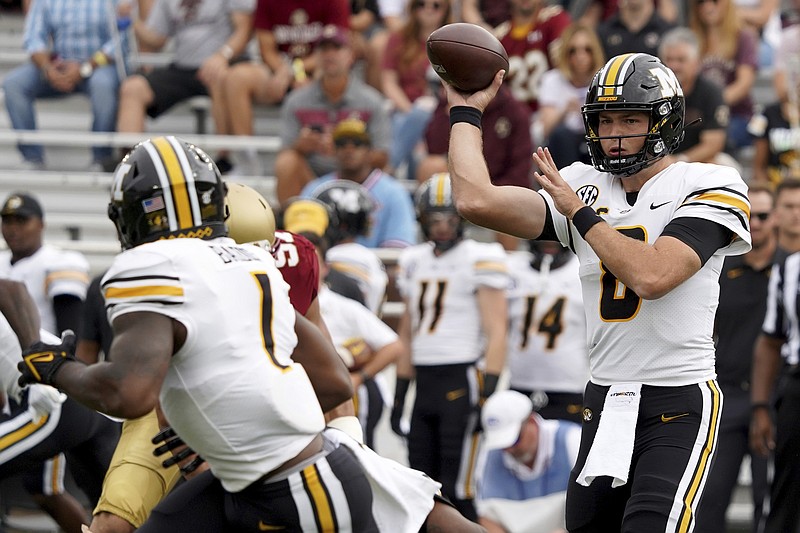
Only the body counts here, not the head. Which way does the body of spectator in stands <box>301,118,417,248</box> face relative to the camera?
toward the camera

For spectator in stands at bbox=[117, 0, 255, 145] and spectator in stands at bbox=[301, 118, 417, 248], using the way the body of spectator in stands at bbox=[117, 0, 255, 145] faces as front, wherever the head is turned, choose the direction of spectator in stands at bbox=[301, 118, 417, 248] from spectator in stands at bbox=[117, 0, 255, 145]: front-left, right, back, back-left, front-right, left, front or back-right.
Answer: left

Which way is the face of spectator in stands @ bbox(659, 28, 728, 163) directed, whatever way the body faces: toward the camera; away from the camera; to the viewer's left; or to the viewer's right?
toward the camera

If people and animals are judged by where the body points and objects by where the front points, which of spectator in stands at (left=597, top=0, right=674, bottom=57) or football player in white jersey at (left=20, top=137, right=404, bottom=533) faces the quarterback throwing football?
the spectator in stands

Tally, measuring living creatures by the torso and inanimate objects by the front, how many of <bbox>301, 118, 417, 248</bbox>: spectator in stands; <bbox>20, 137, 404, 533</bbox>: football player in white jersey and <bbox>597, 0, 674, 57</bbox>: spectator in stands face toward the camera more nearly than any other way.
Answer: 2

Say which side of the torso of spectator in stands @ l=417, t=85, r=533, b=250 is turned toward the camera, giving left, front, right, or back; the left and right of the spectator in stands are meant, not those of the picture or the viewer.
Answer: front

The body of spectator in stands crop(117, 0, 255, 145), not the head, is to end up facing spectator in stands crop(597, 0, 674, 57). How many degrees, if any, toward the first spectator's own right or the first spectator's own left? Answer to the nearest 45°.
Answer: approximately 135° to the first spectator's own left

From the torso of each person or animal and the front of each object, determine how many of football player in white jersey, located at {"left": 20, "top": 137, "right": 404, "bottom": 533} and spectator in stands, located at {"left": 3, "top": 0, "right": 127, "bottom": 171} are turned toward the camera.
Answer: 1

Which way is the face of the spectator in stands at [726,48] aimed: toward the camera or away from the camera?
toward the camera

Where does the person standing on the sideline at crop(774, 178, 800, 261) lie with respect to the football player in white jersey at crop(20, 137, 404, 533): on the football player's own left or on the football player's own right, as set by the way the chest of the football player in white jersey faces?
on the football player's own right

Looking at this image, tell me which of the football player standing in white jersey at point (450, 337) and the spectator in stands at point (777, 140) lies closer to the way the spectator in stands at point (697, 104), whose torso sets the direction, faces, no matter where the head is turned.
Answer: the football player standing in white jersey

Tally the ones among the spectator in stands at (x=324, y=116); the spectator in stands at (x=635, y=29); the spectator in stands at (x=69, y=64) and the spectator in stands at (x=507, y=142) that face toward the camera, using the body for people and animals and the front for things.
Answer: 4

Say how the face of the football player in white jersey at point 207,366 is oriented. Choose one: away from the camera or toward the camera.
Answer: away from the camera

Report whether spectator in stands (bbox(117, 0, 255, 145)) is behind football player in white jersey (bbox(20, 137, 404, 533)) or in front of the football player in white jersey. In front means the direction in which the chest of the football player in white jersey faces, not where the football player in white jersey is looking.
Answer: in front

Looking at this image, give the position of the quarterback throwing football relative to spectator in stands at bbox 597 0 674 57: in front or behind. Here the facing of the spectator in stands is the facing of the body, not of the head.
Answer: in front

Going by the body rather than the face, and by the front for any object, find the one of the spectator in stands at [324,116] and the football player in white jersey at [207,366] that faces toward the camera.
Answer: the spectator in stands

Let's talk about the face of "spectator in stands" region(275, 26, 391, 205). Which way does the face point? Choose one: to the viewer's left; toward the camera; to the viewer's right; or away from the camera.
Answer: toward the camera

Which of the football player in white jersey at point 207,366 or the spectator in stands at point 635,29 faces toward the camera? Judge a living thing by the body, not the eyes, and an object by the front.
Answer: the spectator in stands
